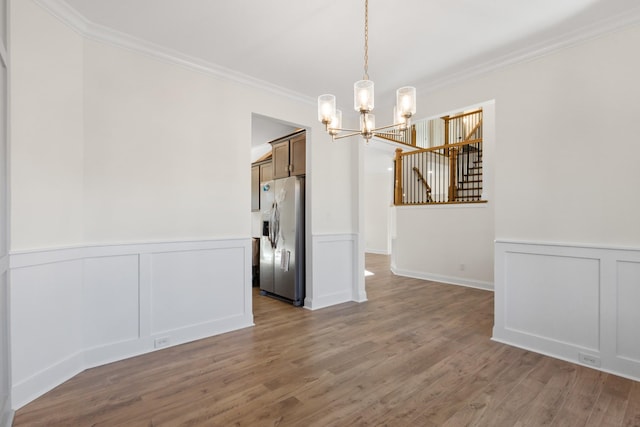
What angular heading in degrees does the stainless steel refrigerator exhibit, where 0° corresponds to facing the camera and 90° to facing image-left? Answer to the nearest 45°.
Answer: approximately 45°
